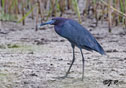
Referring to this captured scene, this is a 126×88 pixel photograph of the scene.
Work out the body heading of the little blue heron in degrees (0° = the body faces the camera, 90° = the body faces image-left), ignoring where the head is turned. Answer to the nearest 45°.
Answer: approximately 90°
